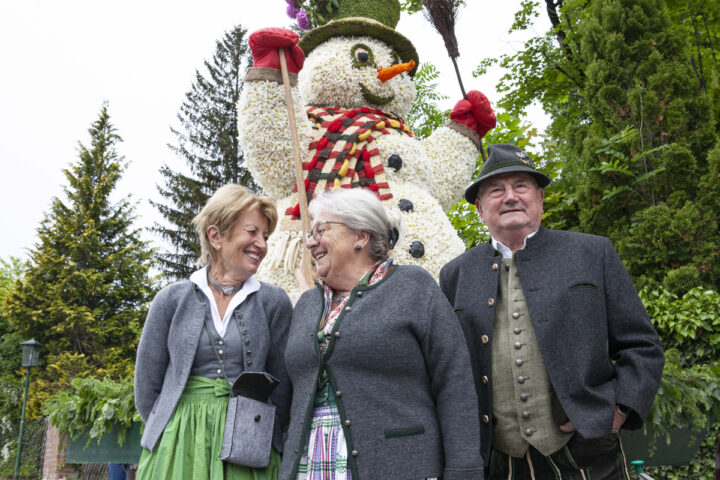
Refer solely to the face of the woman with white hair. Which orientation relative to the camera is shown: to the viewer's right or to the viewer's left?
to the viewer's left

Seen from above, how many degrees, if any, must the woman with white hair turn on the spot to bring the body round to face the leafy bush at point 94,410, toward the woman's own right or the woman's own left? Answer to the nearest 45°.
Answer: approximately 90° to the woman's own right

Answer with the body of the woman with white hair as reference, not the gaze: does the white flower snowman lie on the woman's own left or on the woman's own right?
on the woman's own right

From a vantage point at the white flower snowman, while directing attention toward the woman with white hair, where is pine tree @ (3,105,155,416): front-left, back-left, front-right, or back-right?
back-right

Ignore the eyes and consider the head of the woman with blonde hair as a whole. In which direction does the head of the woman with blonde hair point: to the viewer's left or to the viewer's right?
to the viewer's right

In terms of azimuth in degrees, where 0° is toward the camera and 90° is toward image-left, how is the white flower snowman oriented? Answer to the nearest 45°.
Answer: approximately 315°

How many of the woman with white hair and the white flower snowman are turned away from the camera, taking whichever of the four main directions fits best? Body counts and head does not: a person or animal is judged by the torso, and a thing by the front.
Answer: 0
